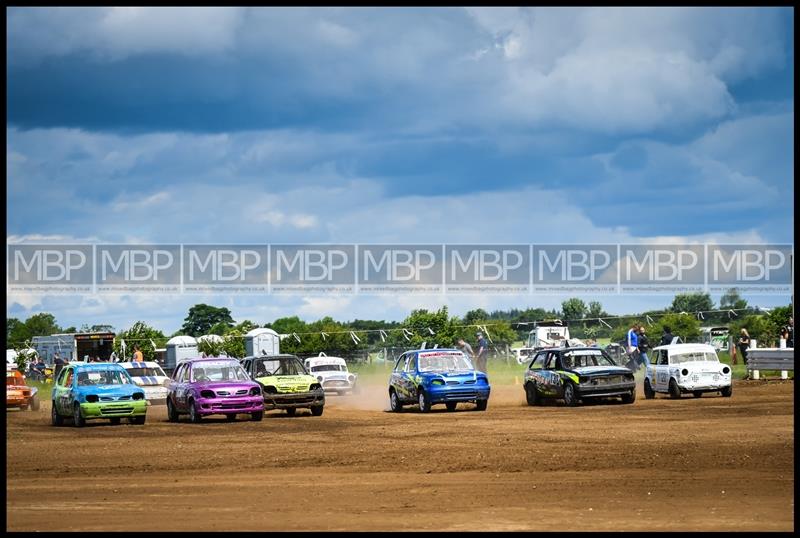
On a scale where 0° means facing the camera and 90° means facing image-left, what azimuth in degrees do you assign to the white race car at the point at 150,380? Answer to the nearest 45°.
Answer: approximately 315°

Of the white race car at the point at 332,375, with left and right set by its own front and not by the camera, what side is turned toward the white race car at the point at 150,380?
right

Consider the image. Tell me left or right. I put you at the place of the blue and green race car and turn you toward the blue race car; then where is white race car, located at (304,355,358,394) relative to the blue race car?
left

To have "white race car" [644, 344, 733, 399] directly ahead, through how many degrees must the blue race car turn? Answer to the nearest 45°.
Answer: approximately 90° to its left

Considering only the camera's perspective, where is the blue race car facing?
facing the viewer and to the right of the viewer

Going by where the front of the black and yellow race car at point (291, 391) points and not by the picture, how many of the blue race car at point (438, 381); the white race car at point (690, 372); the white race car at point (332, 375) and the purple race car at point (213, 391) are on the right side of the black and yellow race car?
1

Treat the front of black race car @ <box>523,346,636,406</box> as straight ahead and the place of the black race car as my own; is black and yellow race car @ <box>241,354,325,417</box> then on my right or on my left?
on my right
